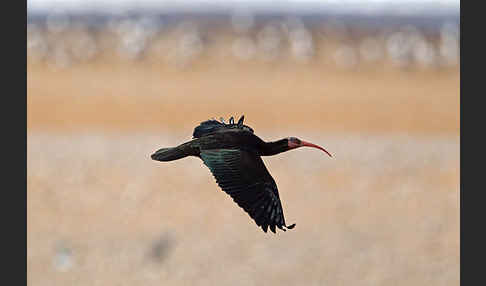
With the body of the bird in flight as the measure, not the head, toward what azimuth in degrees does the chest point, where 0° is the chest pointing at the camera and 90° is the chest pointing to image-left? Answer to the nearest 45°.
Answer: approximately 270°
